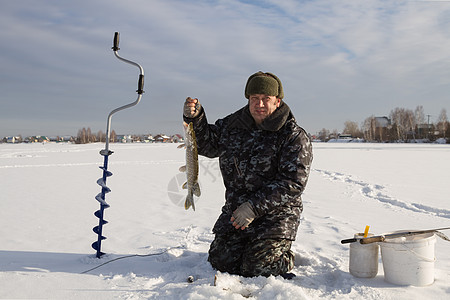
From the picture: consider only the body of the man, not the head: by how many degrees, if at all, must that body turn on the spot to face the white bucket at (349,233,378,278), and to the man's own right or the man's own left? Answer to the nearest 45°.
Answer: approximately 135° to the man's own left

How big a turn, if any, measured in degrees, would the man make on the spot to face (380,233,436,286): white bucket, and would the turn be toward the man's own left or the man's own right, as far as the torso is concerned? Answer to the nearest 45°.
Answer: approximately 135° to the man's own left

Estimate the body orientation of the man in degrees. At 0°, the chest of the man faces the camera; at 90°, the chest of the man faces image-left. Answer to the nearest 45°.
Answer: approximately 45°
